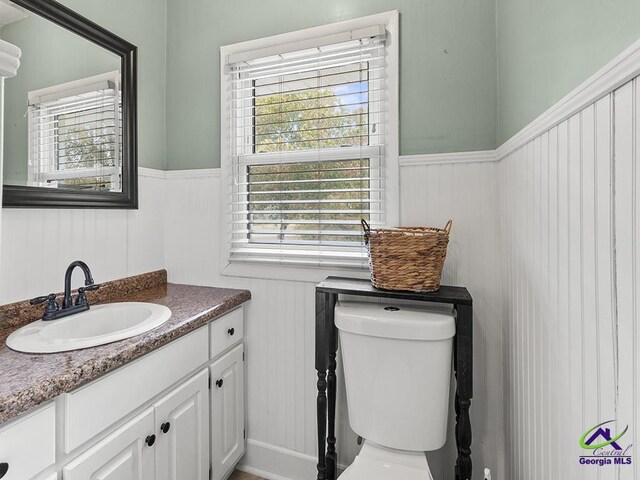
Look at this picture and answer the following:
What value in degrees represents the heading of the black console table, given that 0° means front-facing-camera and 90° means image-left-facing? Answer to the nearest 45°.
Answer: approximately 0°

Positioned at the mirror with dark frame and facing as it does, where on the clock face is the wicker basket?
The wicker basket is roughly at 12 o'clock from the mirror with dark frame.

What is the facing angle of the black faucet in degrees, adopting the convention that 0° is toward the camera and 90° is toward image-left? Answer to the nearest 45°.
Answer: approximately 315°

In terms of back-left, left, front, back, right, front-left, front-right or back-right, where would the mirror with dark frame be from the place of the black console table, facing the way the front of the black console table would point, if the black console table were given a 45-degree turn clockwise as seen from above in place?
front-right

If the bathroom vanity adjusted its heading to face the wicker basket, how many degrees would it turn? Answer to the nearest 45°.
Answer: approximately 45° to its left

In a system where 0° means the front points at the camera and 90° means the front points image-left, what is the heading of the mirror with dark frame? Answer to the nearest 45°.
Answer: approximately 315°

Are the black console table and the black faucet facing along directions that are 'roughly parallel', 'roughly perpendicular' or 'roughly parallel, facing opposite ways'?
roughly perpendicular

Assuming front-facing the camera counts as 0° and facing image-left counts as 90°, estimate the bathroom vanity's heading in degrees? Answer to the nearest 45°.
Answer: approximately 315°
